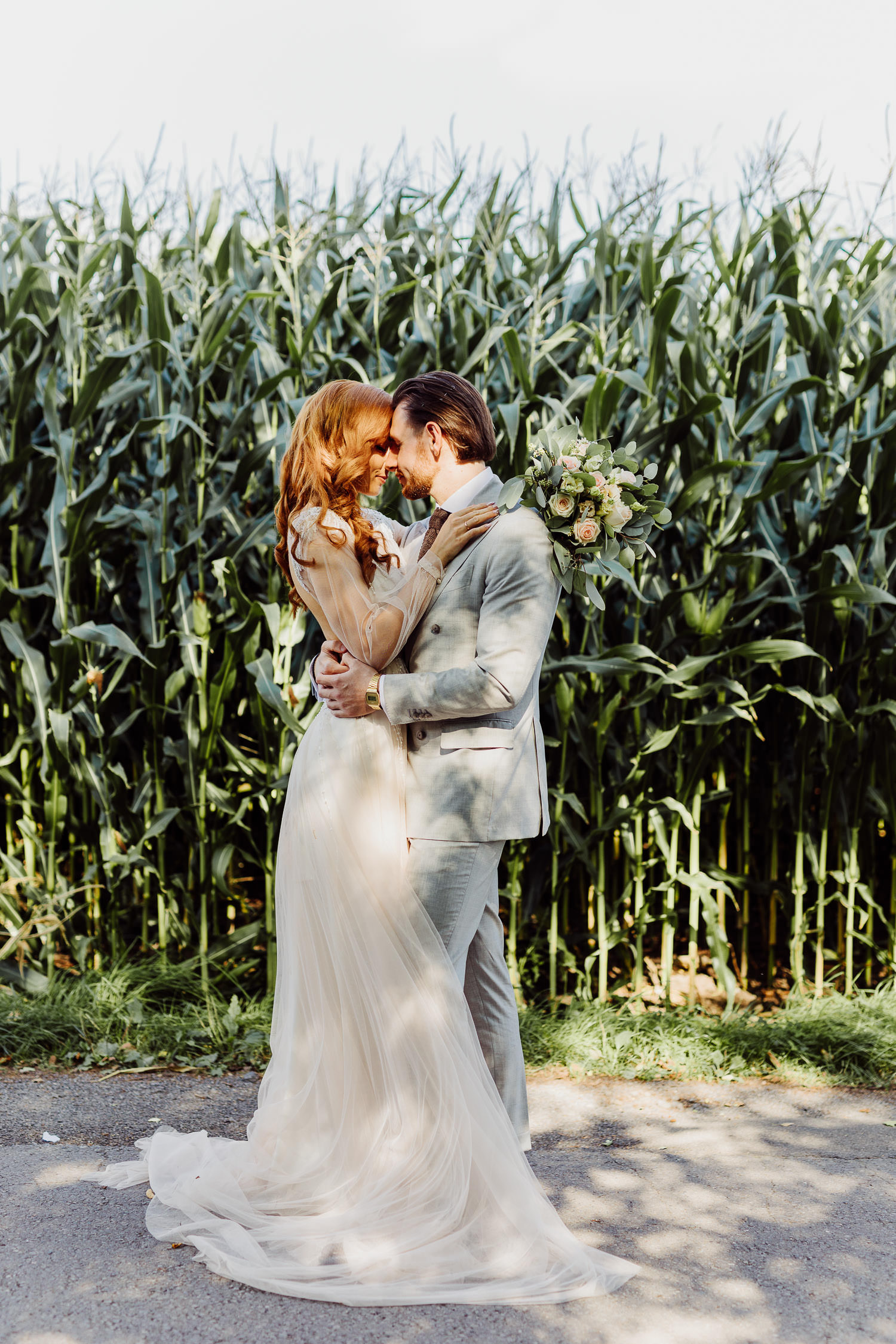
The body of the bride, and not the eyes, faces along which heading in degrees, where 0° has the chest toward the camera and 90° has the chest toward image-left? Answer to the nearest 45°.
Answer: approximately 270°

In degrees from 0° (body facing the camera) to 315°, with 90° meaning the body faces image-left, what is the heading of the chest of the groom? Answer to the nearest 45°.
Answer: approximately 90°

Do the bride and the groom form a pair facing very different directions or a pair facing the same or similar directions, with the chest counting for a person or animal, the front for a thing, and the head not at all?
very different directions

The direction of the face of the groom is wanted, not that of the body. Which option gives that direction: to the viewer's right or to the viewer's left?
to the viewer's left

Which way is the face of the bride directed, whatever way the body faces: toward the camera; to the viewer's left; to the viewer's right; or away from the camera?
to the viewer's right
